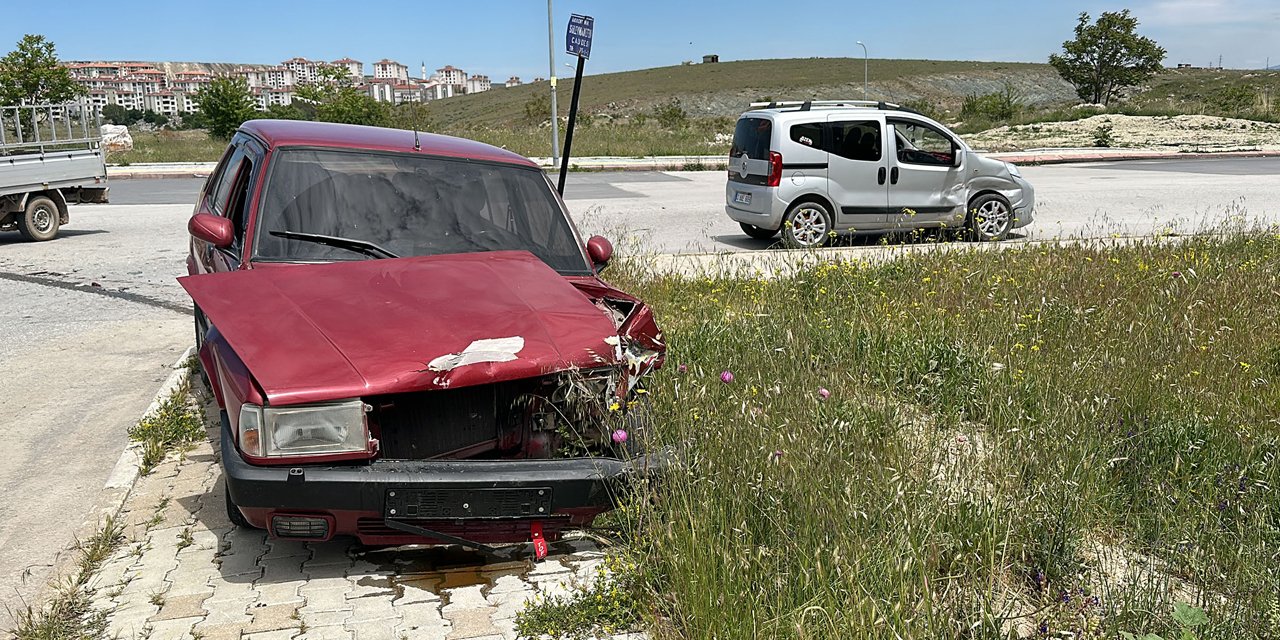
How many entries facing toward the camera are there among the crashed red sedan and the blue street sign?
2

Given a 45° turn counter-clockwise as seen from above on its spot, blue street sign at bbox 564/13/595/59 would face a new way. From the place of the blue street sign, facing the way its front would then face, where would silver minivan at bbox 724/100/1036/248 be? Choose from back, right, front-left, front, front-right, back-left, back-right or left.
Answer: left

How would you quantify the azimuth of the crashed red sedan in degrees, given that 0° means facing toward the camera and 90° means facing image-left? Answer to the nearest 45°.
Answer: approximately 0°

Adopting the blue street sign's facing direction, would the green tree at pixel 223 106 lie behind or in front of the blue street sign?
behind

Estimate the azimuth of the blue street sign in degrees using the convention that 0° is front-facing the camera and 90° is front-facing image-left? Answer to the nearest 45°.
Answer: approximately 0°

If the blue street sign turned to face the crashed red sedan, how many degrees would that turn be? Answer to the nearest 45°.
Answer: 0° — it already faces it

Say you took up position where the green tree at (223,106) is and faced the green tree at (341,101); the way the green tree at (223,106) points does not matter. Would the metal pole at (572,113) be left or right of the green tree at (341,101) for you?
right

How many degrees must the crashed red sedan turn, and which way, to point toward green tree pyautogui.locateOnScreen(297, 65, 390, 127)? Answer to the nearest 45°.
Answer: approximately 180°

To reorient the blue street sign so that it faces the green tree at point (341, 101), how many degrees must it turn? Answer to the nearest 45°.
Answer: approximately 180°
